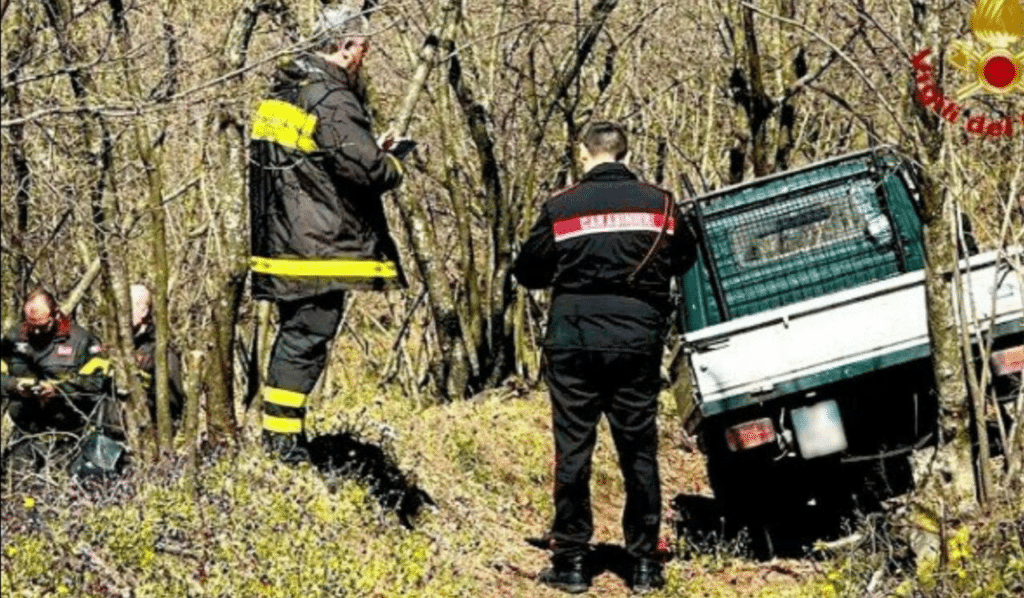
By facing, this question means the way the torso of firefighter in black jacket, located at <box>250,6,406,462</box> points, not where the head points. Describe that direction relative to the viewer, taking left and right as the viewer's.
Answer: facing away from the viewer and to the right of the viewer

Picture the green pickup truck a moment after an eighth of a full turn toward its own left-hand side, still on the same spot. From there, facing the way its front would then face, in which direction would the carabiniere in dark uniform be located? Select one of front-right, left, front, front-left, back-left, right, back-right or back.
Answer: left

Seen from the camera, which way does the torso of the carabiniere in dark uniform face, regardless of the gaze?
away from the camera

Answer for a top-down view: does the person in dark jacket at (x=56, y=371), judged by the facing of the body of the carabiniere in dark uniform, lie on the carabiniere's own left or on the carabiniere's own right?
on the carabiniere's own left

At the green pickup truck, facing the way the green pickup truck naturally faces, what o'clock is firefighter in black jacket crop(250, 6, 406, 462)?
The firefighter in black jacket is roughly at 8 o'clock from the green pickup truck.

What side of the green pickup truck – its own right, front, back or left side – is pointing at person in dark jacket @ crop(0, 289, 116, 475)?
left

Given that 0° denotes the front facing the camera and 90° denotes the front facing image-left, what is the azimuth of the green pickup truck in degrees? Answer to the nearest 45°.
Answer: approximately 180°

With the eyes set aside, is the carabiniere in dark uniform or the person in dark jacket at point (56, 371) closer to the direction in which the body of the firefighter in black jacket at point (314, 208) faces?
the carabiniere in dark uniform

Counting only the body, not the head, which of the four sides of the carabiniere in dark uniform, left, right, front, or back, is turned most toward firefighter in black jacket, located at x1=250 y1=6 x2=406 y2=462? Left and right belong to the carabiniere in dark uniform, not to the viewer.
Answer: left

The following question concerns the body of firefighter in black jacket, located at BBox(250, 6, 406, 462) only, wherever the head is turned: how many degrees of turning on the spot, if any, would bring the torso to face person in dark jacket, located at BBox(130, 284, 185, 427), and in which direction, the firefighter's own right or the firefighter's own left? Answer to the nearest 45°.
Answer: approximately 90° to the firefighter's own left
